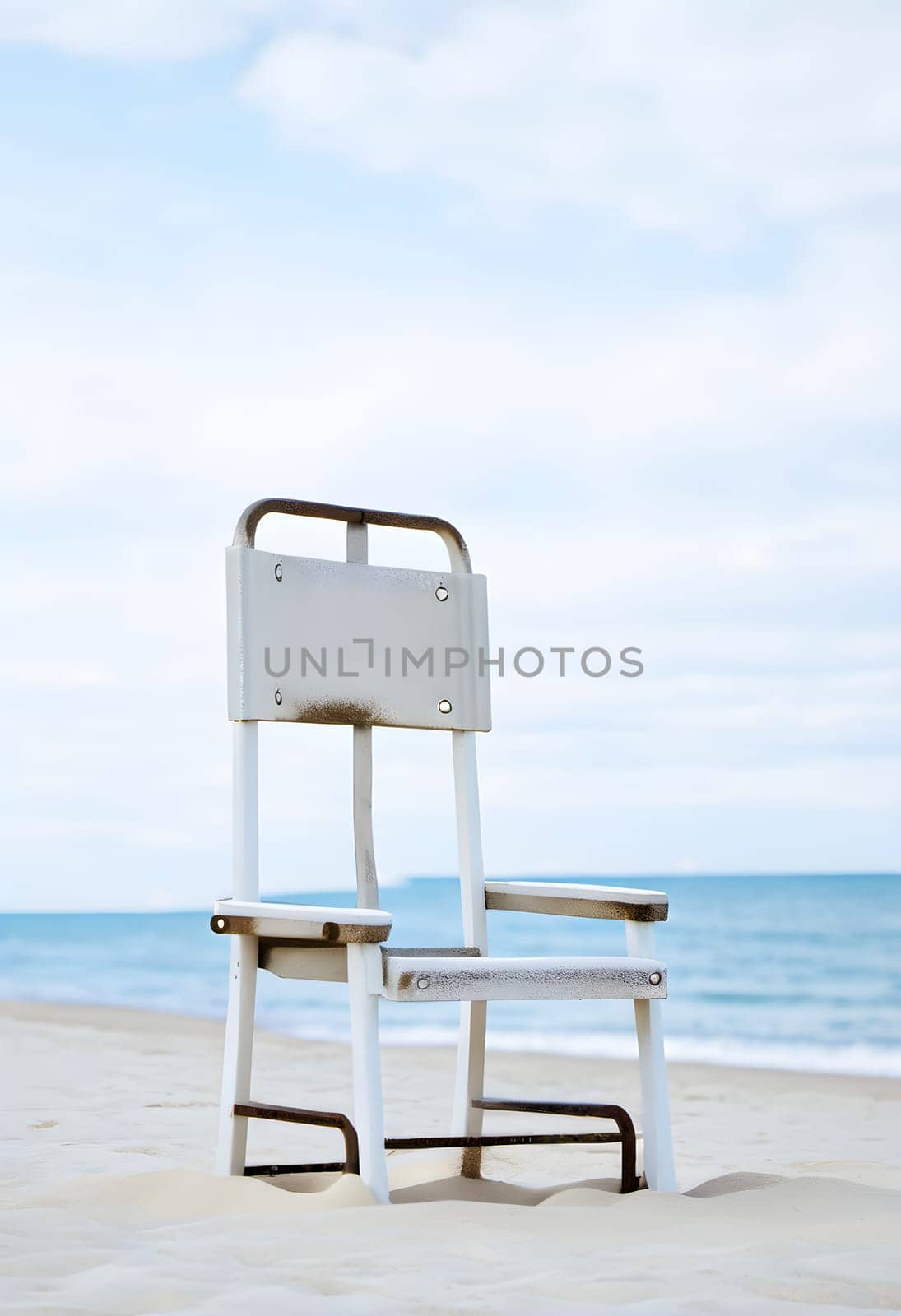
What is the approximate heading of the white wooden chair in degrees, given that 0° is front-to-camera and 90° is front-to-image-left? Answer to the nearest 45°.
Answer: approximately 315°
